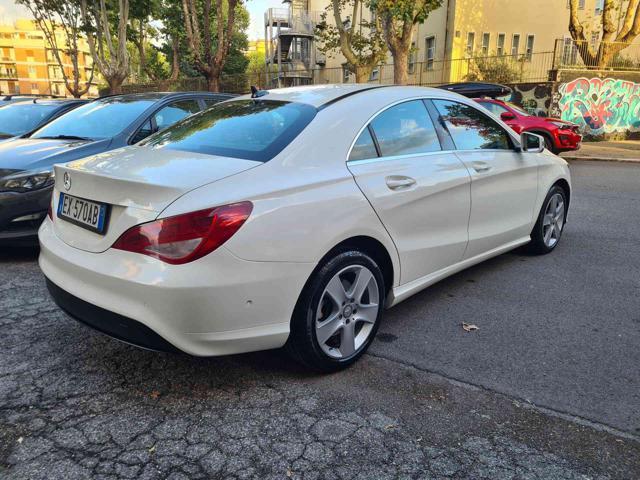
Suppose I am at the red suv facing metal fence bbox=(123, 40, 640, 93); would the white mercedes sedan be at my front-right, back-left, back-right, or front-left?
back-left

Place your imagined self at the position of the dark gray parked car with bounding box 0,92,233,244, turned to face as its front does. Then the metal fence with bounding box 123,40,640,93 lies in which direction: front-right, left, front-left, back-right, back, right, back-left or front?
back

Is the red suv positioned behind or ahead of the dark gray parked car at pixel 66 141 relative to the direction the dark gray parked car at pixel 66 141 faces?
behind

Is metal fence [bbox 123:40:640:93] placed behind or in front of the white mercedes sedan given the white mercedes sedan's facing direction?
in front

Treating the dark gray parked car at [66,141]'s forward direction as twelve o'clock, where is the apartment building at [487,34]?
The apartment building is roughly at 6 o'clock from the dark gray parked car.

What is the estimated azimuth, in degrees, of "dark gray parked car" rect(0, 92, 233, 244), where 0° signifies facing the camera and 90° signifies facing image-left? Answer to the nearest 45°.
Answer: approximately 45°

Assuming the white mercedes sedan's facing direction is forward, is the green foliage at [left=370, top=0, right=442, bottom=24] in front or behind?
in front

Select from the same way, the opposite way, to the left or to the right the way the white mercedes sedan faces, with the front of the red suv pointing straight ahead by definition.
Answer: to the left

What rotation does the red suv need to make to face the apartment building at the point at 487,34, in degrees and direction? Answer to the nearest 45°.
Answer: approximately 135° to its left

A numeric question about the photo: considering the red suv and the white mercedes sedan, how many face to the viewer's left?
0

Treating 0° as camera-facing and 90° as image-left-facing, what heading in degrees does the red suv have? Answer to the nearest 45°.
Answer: approximately 315°

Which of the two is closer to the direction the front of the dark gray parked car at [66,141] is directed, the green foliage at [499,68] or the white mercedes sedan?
the white mercedes sedan

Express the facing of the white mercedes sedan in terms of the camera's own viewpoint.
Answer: facing away from the viewer and to the right of the viewer

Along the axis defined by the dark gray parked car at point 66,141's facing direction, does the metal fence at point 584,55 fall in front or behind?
behind

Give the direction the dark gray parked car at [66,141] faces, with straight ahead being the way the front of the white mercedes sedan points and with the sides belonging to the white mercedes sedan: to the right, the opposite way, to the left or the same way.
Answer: the opposite way

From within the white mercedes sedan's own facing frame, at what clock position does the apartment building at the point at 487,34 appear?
The apartment building is roughly at 11 o'clock from the white mercedes sedan.
